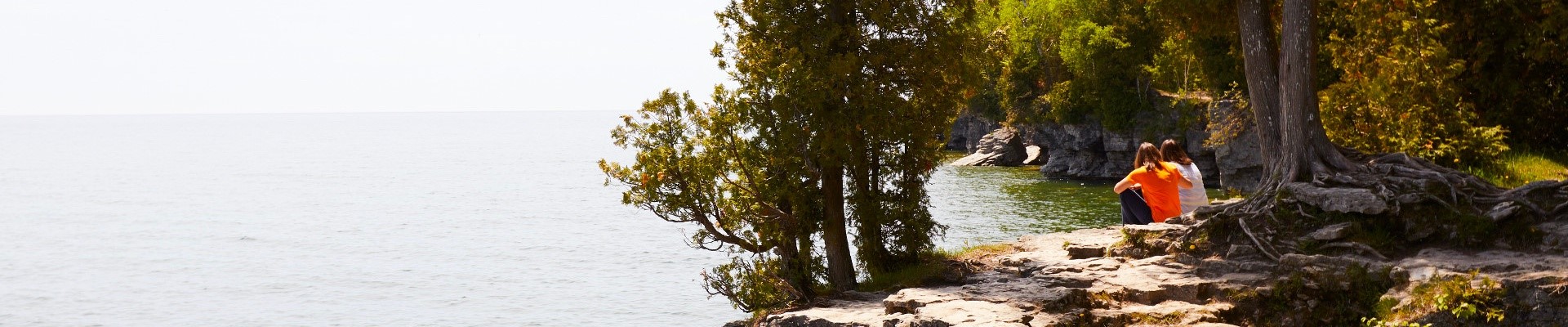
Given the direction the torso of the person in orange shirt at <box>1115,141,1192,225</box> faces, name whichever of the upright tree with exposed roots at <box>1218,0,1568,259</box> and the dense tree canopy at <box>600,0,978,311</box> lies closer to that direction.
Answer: the dense tree canopy

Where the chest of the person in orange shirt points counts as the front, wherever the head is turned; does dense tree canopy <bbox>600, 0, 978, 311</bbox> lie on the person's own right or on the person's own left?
on the person's own left

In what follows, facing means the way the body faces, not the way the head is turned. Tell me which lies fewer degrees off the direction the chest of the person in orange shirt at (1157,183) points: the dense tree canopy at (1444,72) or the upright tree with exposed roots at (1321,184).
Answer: the dense tree canopy

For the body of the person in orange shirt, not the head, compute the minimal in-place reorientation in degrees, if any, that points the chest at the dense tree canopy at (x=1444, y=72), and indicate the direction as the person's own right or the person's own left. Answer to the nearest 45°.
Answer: approximately 90° to the person's own right

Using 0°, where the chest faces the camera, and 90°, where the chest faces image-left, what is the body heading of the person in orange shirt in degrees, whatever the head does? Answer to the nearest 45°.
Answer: approximately 135°
